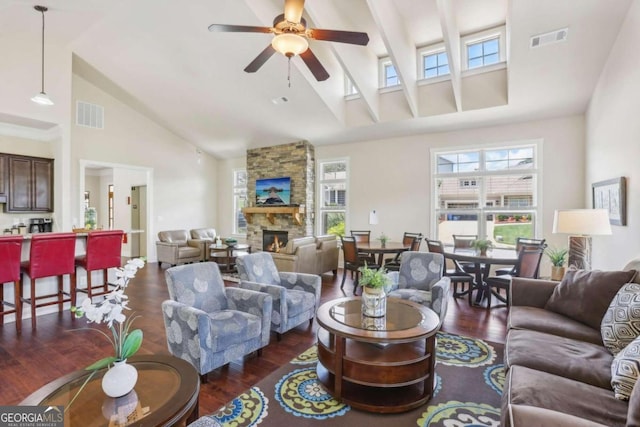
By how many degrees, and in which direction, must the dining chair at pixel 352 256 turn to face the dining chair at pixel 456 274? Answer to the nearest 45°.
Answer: approximately 45° to its right

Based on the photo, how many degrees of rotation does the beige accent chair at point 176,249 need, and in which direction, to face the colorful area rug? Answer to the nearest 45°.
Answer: approximately 45° to its right

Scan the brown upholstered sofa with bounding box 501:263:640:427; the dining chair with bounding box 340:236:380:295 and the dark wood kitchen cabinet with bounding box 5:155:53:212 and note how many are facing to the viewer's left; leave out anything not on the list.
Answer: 1

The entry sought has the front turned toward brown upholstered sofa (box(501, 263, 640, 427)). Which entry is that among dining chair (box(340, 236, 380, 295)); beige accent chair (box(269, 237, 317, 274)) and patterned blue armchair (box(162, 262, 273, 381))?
the patterned blue armchair

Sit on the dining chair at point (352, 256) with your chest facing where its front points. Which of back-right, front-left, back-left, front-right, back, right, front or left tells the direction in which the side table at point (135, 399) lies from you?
back-right

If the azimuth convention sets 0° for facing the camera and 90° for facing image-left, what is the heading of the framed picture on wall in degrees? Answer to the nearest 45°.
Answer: approximately 45°

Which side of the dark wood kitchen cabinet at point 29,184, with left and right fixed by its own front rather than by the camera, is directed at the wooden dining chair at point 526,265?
front

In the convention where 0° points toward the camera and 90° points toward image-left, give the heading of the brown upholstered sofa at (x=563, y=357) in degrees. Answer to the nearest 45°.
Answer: approximately 90°

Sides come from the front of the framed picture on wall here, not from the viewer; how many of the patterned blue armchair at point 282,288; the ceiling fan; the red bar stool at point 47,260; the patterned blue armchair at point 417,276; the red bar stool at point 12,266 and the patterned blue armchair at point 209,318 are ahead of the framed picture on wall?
6

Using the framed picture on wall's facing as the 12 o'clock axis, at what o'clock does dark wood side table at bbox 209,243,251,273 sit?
The dark wood side table is roughly at 1 o'clock from the framed picture on wall.
